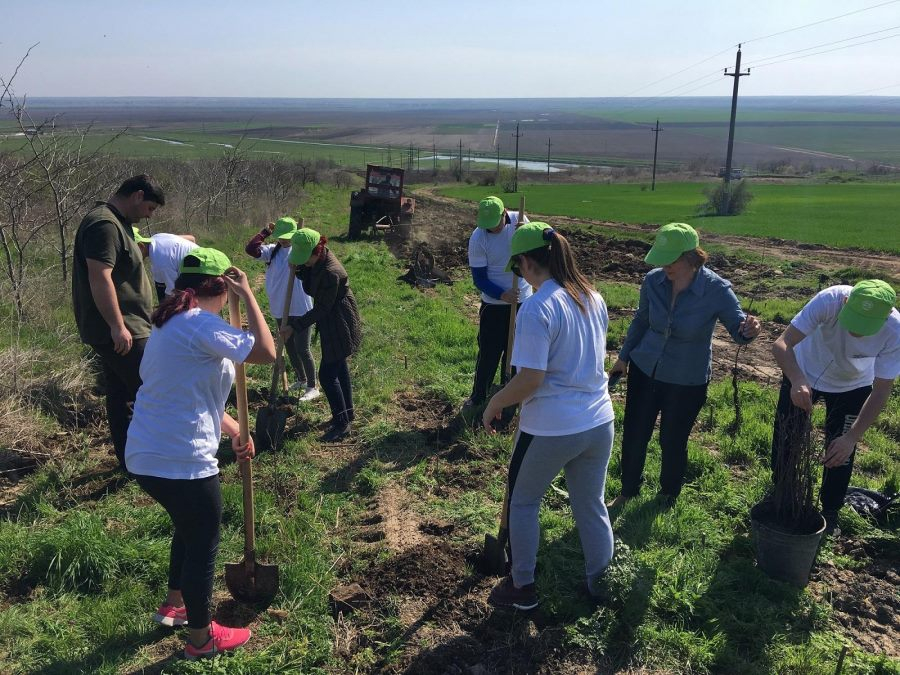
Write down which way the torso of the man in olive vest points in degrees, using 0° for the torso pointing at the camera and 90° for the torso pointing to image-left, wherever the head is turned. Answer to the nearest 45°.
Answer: approximately 270°

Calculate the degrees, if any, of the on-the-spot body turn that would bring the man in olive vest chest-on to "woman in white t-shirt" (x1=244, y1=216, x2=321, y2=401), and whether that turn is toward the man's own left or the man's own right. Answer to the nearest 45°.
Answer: approximately 45° to the man's own left

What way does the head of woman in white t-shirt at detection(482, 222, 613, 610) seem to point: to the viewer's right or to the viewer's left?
to the viewer's left

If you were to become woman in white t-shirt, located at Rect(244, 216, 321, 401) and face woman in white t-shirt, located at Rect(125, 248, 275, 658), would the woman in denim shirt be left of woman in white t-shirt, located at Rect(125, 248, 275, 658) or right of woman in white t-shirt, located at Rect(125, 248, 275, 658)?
left

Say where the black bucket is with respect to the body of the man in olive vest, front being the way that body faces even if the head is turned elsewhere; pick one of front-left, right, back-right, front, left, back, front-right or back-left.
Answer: front-right

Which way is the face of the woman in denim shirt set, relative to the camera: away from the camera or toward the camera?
toward the camera

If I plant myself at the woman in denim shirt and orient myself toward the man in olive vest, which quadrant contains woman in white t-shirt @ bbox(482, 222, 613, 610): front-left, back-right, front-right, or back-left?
front-left

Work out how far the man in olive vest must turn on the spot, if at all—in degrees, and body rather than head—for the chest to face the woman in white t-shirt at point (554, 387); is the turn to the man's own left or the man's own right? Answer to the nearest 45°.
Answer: approximately 45° to the man's own right

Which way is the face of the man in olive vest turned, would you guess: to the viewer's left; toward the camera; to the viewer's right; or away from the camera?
to the viewer's right

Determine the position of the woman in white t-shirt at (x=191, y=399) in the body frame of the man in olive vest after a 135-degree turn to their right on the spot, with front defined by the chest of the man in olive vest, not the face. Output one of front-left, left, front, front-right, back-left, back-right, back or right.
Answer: front-left

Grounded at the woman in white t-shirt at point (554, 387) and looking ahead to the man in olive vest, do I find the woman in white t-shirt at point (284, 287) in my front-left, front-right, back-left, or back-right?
front-right
